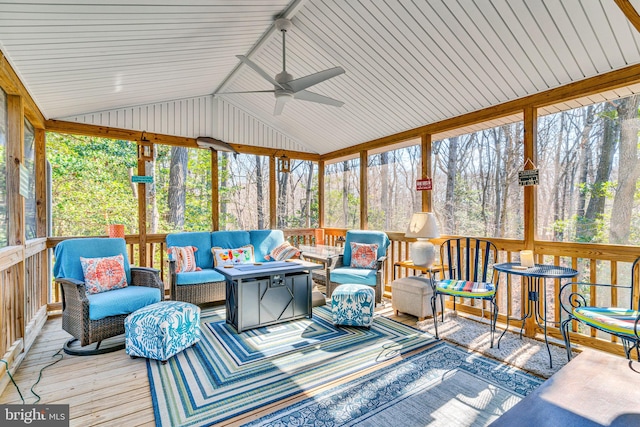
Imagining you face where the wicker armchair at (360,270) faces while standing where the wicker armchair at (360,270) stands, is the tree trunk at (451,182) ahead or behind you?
behind

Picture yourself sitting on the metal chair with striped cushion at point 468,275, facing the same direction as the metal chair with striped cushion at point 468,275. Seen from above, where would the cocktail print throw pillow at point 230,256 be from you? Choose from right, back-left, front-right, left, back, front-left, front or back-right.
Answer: right

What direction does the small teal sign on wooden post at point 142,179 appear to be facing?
toward the camera

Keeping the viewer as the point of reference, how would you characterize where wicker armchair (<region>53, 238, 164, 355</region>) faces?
facing the viewer and to the right of the viewer

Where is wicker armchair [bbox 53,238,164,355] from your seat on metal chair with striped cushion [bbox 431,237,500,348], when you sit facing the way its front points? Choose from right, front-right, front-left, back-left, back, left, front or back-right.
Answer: front-right

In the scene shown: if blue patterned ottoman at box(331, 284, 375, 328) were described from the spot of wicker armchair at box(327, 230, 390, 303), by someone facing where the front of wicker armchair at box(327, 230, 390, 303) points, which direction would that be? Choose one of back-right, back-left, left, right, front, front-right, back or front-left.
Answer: front-left

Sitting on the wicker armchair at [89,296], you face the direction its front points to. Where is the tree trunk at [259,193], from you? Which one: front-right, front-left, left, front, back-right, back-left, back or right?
left

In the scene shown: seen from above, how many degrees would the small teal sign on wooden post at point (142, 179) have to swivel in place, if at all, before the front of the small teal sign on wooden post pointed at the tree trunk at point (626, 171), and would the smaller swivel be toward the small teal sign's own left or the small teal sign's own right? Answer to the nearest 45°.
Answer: approximately 45° to the small teal sign's own left

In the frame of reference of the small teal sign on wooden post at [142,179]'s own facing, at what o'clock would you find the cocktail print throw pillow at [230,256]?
The cocktail print throw pillow is roughly at 10 o'clock from the small teal sign on wooden post.

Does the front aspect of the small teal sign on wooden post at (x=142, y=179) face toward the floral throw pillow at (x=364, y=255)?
no

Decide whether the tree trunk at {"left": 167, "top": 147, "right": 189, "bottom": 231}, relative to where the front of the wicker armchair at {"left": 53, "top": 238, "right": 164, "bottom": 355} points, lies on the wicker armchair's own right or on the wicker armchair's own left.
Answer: on the wicker armchair's own left

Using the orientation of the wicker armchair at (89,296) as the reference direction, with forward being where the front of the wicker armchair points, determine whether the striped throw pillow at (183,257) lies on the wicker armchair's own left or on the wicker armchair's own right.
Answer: on the wicker armchair's own left

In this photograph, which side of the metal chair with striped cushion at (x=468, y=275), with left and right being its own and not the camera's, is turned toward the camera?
front

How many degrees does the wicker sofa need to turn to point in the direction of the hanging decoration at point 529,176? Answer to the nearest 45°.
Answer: approximately 45° to its left

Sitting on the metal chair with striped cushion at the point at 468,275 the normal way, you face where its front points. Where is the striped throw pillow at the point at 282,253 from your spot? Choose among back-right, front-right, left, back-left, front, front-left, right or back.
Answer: right

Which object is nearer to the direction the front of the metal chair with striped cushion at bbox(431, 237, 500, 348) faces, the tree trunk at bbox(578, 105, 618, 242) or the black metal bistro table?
the black metal bistro table

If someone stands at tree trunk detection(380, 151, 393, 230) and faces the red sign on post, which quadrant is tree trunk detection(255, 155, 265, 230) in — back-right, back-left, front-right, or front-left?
back-right

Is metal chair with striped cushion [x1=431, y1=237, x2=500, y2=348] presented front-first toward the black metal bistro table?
no

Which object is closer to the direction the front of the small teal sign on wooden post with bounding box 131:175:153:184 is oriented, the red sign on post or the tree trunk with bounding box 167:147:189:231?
the red sign on post
